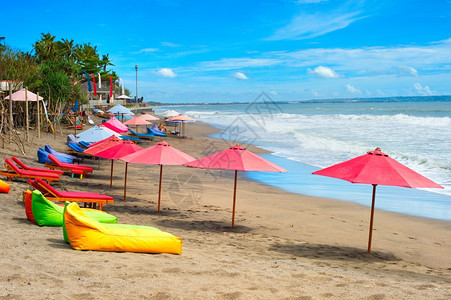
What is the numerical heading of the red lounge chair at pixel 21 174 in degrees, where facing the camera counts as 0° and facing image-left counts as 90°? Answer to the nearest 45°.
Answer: approximately 270°

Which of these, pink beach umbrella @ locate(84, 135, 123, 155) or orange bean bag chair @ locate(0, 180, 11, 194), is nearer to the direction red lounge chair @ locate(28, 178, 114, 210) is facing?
the pink beach umbrella

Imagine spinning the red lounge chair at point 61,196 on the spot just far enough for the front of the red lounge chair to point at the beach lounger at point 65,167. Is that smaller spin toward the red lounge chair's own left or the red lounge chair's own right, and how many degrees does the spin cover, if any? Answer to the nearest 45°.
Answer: approximately 90° to the red lounge chair's own left

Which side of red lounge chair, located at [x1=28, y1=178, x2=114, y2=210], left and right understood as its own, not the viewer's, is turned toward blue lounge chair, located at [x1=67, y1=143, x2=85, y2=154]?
left

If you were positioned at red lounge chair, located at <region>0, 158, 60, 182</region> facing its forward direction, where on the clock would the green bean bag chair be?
The green bean bag chair is roughly at 3 o'clock from the red lounge chair.

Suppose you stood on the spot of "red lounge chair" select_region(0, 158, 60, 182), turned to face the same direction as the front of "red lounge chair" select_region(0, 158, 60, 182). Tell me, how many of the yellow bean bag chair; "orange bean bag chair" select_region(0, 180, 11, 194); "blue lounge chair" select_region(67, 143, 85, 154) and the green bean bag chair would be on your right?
3

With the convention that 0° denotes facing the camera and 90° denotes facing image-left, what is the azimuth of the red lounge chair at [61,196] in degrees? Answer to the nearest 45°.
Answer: approximately 270°
